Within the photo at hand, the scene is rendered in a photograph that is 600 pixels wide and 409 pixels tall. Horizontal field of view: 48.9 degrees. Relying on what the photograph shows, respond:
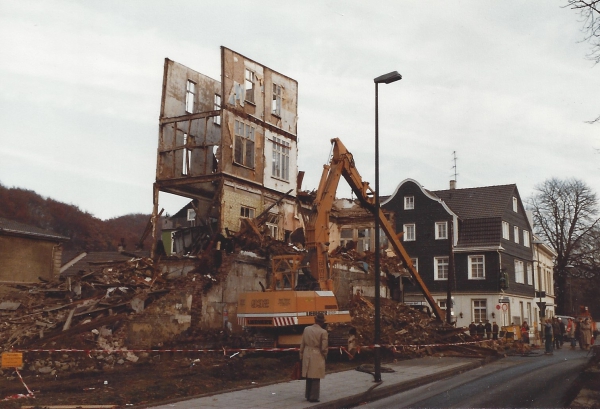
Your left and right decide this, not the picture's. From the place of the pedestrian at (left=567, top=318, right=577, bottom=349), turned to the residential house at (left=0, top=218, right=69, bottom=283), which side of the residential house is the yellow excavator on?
left

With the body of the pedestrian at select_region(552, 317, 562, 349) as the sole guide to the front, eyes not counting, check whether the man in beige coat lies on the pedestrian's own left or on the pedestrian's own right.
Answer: on the pedestrian's own left

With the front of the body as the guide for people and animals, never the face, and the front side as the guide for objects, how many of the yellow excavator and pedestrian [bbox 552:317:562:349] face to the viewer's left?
1

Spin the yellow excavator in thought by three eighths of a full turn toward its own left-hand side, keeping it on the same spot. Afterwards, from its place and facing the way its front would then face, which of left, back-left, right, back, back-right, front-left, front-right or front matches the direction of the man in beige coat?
left

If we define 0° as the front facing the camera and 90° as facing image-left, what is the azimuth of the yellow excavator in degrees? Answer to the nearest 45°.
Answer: approximately 225°

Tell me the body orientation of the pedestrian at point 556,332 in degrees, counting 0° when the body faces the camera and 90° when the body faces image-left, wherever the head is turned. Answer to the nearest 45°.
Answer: approximately 90°

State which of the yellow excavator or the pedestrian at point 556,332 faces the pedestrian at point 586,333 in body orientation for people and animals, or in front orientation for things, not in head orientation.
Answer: the yellow excavator

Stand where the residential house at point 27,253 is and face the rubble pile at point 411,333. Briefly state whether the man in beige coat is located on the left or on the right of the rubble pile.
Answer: right

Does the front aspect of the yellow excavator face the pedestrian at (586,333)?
yes
